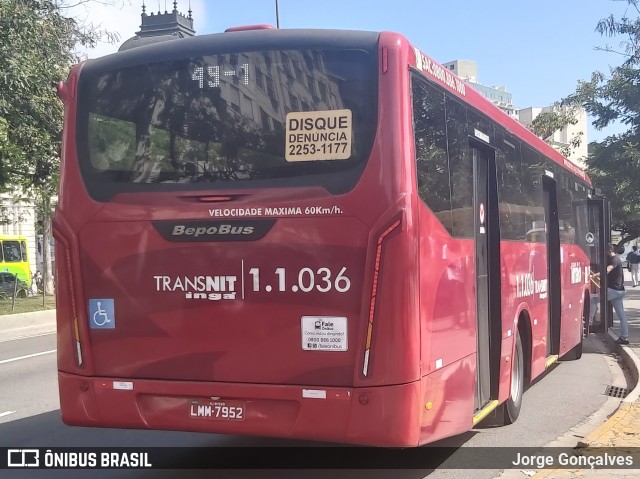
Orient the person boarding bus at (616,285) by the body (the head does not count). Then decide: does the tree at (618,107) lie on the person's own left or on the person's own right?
on the person's own right

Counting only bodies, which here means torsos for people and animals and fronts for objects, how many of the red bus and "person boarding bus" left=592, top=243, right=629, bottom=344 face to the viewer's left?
1

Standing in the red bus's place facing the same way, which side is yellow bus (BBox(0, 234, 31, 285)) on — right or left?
on its left

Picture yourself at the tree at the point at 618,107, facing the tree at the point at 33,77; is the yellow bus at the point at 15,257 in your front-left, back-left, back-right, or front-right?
front-right

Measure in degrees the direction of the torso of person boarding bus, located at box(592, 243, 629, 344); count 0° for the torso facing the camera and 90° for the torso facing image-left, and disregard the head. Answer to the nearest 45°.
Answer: approximately 90°

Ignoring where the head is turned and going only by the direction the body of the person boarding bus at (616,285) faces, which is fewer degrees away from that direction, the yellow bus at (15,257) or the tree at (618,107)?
the yellow bus

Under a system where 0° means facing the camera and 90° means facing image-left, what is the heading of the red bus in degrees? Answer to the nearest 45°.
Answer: approximately 225°

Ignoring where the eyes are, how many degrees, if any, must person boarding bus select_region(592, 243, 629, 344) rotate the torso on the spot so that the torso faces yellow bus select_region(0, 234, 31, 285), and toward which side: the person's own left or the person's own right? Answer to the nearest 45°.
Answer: approximately 45° to the person's own right

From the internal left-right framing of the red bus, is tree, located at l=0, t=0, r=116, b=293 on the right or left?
on its left

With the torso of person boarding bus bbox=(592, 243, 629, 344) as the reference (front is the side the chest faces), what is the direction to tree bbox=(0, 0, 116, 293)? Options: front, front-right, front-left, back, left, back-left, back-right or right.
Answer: front

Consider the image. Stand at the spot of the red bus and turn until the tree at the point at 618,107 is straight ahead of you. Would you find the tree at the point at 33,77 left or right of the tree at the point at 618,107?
left
